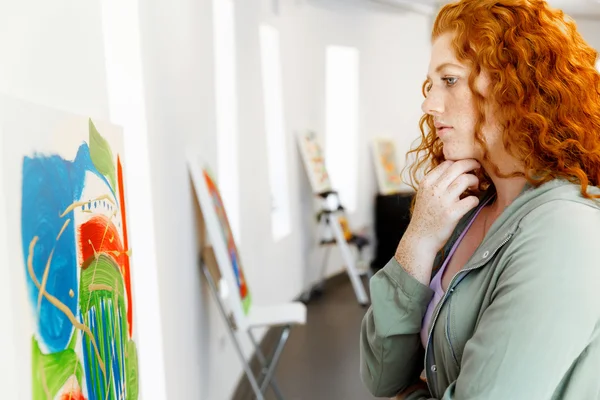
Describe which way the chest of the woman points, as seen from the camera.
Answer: to the viewer's left

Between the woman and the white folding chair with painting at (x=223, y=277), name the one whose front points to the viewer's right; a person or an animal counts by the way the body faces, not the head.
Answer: the white folding chair with painting

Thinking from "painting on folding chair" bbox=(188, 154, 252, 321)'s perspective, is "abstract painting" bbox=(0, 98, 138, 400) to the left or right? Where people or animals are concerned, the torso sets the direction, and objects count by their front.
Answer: on its right

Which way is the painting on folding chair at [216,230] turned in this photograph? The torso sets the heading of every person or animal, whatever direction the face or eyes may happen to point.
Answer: to the viewer's right

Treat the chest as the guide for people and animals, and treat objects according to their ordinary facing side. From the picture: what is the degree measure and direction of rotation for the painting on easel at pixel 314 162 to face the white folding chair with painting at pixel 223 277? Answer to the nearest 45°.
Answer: approximately 45° to its right

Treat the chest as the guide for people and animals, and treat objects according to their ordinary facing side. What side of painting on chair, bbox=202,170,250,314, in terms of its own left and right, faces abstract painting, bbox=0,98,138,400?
right

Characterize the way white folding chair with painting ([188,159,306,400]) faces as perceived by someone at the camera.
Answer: facing to the right of the viewer

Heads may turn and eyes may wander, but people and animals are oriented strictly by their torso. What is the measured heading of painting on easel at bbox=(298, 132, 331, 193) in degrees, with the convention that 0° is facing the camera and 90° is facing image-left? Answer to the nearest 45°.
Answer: approximately 315°
